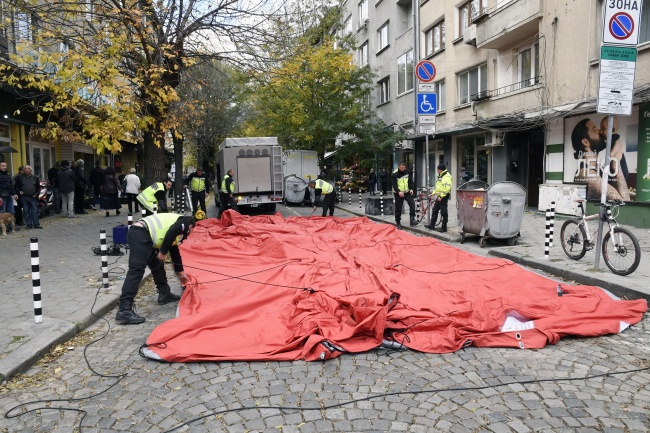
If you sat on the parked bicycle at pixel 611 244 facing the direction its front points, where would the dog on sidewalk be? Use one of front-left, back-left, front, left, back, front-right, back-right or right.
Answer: back-right

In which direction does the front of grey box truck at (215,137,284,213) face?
away from the camera

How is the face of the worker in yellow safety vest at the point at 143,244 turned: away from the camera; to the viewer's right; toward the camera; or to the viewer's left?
to the viewer's right

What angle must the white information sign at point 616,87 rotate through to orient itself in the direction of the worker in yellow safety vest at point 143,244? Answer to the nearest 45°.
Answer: approximately 45° to its right

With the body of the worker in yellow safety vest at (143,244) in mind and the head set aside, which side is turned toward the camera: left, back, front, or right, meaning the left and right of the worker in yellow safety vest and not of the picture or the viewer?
right

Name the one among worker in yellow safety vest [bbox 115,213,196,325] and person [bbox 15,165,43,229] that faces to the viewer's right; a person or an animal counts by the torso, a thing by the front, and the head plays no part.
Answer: the worker in yellow safety vest

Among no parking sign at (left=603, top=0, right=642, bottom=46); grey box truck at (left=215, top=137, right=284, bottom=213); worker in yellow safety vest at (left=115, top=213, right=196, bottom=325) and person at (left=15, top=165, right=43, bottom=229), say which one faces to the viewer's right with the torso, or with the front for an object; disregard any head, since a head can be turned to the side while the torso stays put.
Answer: the worker in yellow safety vest

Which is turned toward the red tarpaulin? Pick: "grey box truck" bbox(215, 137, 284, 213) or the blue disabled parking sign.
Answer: the blue disabled parking sign

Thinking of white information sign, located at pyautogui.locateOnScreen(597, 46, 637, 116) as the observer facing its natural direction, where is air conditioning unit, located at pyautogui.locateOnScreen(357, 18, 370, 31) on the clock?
The air conditioning unit is roughly at 5 o'clock from the white information sign.
